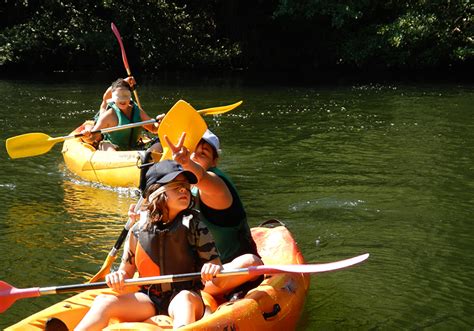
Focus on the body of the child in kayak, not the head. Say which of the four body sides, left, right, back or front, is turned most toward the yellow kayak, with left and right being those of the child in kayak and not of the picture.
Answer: back

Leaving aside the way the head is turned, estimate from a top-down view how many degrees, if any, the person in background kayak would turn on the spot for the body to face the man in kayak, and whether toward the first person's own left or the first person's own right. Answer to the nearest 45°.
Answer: approximately 45° to the first person's own right

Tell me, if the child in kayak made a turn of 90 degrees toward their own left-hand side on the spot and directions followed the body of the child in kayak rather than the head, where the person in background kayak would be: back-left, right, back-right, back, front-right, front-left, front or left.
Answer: left

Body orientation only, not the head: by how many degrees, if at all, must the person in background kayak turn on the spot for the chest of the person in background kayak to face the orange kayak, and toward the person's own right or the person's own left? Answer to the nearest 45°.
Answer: approximately 45° to the person's own right

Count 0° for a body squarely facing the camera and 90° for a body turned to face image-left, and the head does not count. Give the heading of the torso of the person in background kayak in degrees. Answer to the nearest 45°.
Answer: approximately 315°
